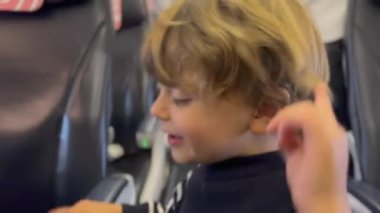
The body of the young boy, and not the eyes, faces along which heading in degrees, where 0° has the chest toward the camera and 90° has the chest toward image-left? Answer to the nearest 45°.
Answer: approximately 90°

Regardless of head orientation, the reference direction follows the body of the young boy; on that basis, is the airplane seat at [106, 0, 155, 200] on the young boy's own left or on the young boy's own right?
on the young boy's own right

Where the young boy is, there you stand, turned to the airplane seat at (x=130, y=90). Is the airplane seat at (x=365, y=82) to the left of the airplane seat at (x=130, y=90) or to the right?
right
